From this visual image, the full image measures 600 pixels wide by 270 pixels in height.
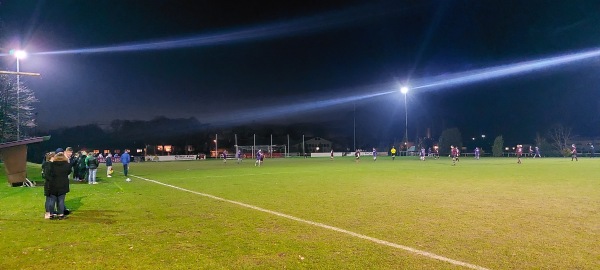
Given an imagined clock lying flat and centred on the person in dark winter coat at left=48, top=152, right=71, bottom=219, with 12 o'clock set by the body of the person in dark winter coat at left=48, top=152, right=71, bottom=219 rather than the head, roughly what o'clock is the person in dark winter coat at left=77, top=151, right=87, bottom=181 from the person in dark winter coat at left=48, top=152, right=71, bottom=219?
the person in dark winter coat at left=77, top=151, right=87, bottom=181 is roughly at 12 o'clock from the person in dark winter coat at left=48, top=152, right=71, bottom=219.

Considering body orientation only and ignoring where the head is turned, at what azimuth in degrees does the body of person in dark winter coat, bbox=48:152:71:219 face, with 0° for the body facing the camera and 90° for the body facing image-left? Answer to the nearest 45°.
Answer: approximately 180°

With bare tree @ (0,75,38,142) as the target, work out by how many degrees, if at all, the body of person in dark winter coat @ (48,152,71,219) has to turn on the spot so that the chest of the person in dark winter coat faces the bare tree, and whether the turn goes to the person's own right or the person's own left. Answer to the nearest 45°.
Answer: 0° — they already face it

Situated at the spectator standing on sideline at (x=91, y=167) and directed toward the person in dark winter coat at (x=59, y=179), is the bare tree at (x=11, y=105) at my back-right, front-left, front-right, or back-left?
back-right
